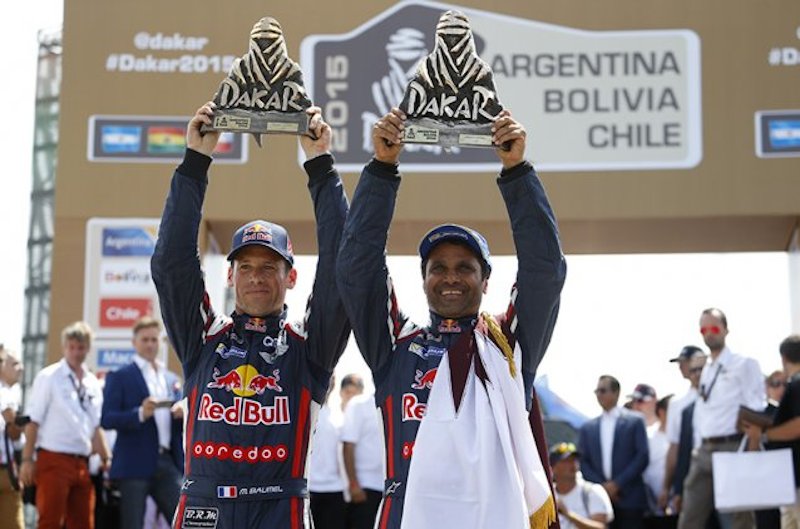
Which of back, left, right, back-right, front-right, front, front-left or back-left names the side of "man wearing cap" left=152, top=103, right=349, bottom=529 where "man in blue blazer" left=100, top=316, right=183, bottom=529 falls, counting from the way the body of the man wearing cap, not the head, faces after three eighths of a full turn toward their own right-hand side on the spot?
front-right

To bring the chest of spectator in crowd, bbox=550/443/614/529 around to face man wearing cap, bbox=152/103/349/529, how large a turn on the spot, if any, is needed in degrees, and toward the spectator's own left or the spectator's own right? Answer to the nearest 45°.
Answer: approximately 45° to the spectator's own left

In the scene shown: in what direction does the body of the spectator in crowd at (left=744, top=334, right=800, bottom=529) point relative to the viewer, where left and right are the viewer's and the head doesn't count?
facing to the left of the viewer

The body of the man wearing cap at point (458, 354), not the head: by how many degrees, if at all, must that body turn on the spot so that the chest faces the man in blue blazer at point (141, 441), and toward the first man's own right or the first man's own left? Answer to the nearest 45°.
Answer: approximately 135° to the first man's own right

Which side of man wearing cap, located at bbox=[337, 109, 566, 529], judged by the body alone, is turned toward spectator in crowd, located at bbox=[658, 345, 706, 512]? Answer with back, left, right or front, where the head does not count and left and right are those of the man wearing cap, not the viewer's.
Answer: back

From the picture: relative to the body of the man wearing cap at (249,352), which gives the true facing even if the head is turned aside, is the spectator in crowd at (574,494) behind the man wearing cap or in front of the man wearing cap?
behind

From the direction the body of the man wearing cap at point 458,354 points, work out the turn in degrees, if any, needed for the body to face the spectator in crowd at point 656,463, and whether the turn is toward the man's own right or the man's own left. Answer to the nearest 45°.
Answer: approximately 180°

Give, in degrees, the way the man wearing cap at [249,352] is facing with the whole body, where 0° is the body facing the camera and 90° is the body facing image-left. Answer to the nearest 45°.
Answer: approximately 0°

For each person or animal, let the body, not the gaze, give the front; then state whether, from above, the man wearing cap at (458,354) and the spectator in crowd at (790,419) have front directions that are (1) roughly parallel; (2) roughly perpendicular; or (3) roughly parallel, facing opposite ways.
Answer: roughly perpendicular

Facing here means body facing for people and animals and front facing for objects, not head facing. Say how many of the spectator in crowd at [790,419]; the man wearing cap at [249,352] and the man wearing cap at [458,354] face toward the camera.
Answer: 2

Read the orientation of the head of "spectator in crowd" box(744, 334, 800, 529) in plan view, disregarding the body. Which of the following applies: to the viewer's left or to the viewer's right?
to the viewer's left

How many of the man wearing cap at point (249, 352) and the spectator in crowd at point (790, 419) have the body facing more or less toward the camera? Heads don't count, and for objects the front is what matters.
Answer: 1
